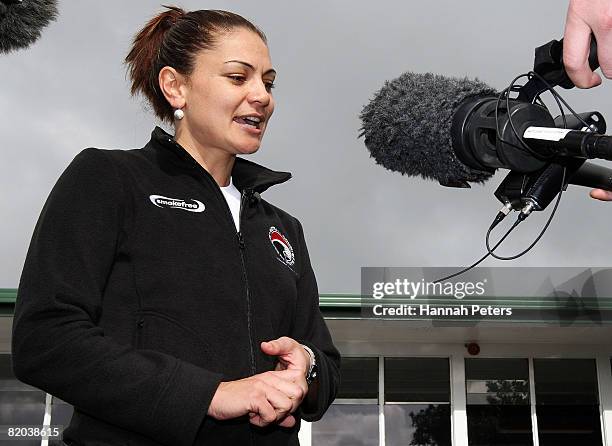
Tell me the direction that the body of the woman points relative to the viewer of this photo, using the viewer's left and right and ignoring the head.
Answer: facing the viewer and to the right of the viewer

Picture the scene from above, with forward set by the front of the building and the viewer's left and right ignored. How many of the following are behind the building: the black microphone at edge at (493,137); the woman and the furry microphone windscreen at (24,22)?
0

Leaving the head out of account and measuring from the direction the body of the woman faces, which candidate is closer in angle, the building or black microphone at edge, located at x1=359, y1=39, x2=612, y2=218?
the black microphone at edge

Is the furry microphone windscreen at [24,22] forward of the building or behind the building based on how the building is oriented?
forward

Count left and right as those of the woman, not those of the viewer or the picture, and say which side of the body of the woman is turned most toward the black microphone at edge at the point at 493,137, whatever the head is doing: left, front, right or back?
front

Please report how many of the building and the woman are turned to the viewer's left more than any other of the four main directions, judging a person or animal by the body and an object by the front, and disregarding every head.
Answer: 0

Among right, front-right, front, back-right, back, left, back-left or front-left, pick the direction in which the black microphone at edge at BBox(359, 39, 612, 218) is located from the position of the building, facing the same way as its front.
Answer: front

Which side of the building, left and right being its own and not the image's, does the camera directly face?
front
